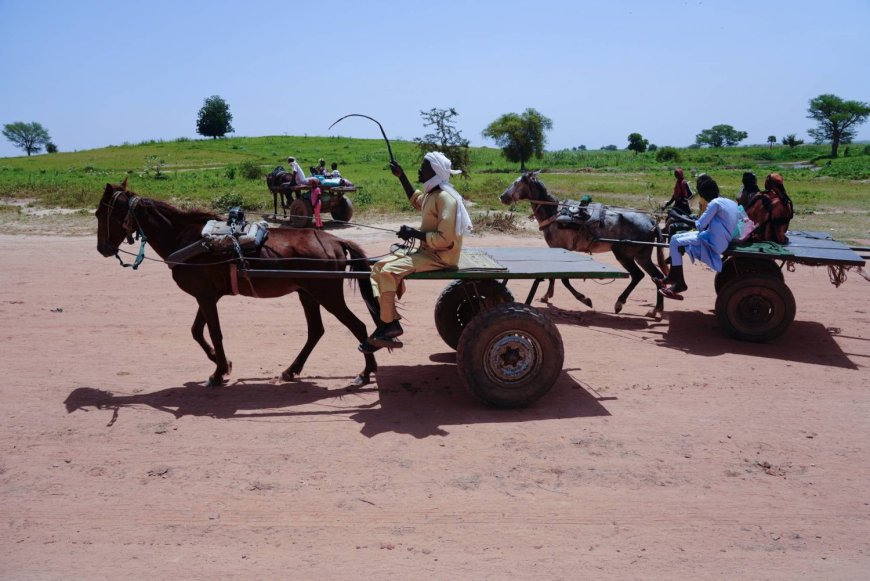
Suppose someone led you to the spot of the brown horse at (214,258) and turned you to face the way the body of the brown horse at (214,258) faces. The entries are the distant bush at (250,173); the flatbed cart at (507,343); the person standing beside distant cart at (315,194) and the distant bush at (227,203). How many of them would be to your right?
3

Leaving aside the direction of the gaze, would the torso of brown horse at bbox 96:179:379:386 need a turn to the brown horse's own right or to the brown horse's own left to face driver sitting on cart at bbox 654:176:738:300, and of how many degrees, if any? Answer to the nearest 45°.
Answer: approximately 180°

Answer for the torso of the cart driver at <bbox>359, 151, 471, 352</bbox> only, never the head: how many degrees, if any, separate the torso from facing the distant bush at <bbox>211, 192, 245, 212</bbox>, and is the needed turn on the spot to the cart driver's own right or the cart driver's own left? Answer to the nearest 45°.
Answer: approximately 90° to the cart driver's own right

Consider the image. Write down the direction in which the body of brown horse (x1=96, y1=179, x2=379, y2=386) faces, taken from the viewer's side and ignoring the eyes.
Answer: to the viewer's left

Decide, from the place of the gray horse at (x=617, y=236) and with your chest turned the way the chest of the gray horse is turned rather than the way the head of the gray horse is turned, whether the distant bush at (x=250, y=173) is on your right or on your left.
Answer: on your right

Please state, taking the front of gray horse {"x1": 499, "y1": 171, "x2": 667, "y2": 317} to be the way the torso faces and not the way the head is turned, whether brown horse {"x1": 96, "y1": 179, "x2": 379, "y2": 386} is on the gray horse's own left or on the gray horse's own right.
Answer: on the gray horse's own left

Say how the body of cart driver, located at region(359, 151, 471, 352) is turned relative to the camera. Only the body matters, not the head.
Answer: to the viewer's left

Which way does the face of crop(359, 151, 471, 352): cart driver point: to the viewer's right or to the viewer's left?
to the viewer's left

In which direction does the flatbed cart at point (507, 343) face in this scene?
to the viewer's left

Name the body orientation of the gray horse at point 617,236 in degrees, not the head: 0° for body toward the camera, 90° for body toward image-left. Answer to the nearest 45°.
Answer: approximately 90°
